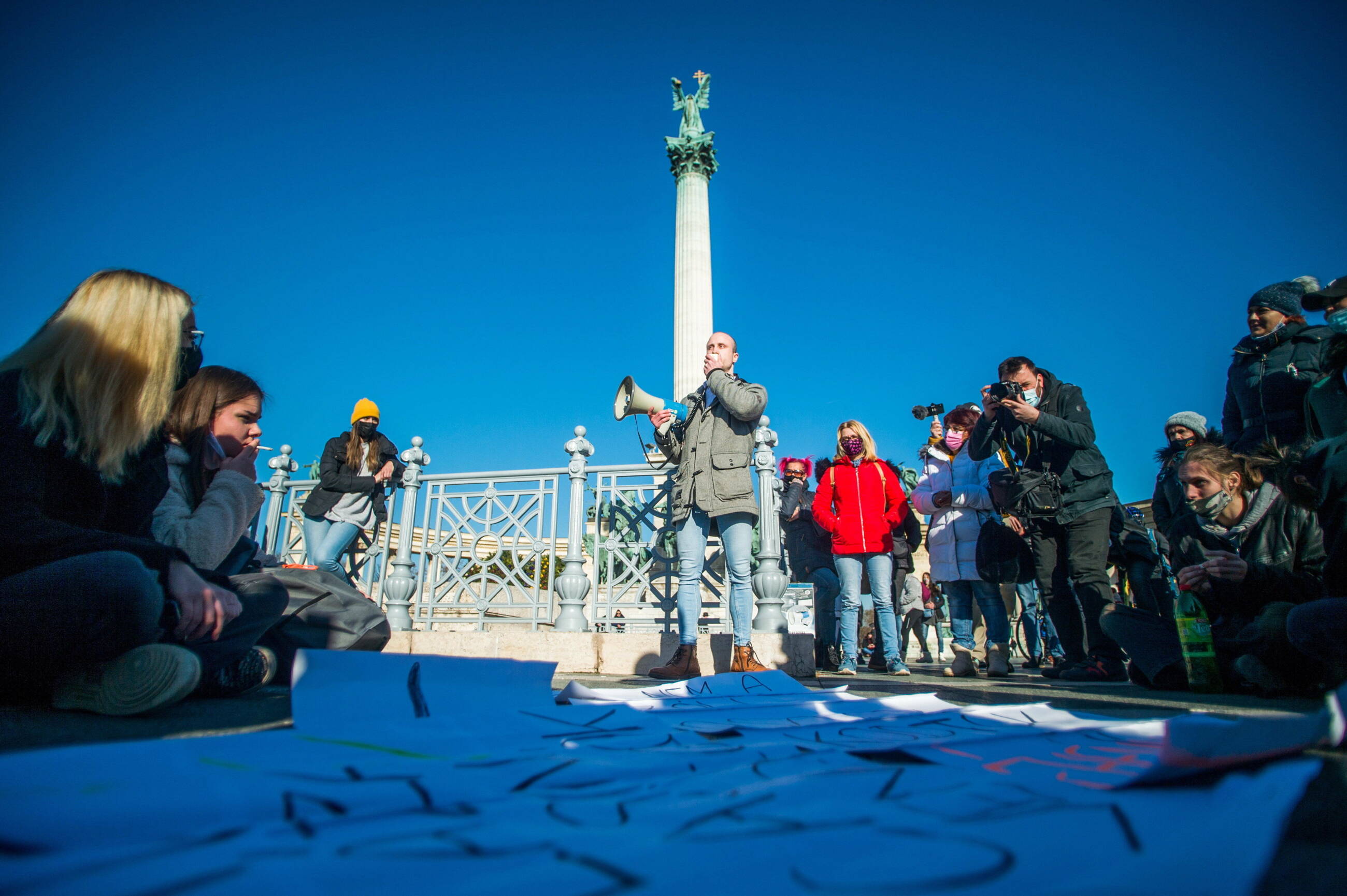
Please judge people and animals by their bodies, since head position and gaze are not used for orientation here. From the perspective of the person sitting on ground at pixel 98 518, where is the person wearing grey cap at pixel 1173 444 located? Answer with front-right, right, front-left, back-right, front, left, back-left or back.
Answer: front

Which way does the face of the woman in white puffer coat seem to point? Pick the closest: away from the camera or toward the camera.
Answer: toward the camera

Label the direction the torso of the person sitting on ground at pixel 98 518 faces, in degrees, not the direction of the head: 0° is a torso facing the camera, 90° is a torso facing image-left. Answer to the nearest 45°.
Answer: approximately 270°

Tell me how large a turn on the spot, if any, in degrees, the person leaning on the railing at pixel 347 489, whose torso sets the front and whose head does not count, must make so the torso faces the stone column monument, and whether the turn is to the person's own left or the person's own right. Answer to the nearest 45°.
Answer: approximately 135° to the person's own left

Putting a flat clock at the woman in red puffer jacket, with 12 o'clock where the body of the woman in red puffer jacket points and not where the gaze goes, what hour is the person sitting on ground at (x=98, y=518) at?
The person sitting on ground is roughly at 1 o'clock from the woman in red puffer jacket.

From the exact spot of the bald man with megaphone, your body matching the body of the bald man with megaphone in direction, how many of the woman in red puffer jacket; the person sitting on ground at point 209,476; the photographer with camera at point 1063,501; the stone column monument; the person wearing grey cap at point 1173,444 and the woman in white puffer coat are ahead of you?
1

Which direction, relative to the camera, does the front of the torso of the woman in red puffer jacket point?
toward the camera

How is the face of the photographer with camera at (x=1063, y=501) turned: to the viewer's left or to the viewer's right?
to the viewer's left

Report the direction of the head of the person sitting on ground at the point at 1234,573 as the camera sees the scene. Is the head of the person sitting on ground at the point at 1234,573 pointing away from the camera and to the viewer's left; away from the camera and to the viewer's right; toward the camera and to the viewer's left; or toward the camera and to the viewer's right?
toward the camera and to the viewer's left

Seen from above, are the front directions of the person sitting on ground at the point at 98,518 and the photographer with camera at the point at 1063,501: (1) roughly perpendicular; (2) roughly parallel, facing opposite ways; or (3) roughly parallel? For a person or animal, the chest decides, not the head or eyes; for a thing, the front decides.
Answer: roughly parallel, facing opposite ways

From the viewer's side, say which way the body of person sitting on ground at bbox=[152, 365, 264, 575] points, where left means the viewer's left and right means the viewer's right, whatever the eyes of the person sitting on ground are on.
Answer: facing to the right of the viewer

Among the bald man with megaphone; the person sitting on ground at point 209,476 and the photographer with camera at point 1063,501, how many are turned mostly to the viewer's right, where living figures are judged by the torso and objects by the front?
1

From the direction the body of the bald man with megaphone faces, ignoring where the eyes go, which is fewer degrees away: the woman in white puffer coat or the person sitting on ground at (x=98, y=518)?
the person sitting on ground

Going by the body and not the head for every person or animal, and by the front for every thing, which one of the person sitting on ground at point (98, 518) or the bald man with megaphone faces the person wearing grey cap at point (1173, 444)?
the person sitting on ground

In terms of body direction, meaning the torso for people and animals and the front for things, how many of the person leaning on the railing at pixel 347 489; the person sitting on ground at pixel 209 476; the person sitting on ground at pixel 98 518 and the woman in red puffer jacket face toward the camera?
2

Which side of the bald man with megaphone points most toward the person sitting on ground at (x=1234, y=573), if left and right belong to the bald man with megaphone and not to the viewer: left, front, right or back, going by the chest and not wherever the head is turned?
left

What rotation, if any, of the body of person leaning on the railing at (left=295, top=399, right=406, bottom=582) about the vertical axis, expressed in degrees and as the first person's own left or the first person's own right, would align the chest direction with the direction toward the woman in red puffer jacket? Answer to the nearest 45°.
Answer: approximately 45° to the first person's own left

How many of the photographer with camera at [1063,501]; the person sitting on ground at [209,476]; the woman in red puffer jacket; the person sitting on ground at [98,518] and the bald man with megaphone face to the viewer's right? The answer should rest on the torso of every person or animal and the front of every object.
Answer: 2
